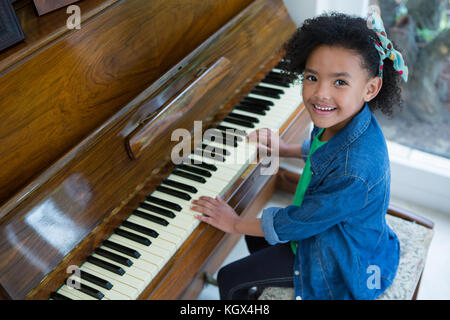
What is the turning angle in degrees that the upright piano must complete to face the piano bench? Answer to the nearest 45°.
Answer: approximately 45° to its left
